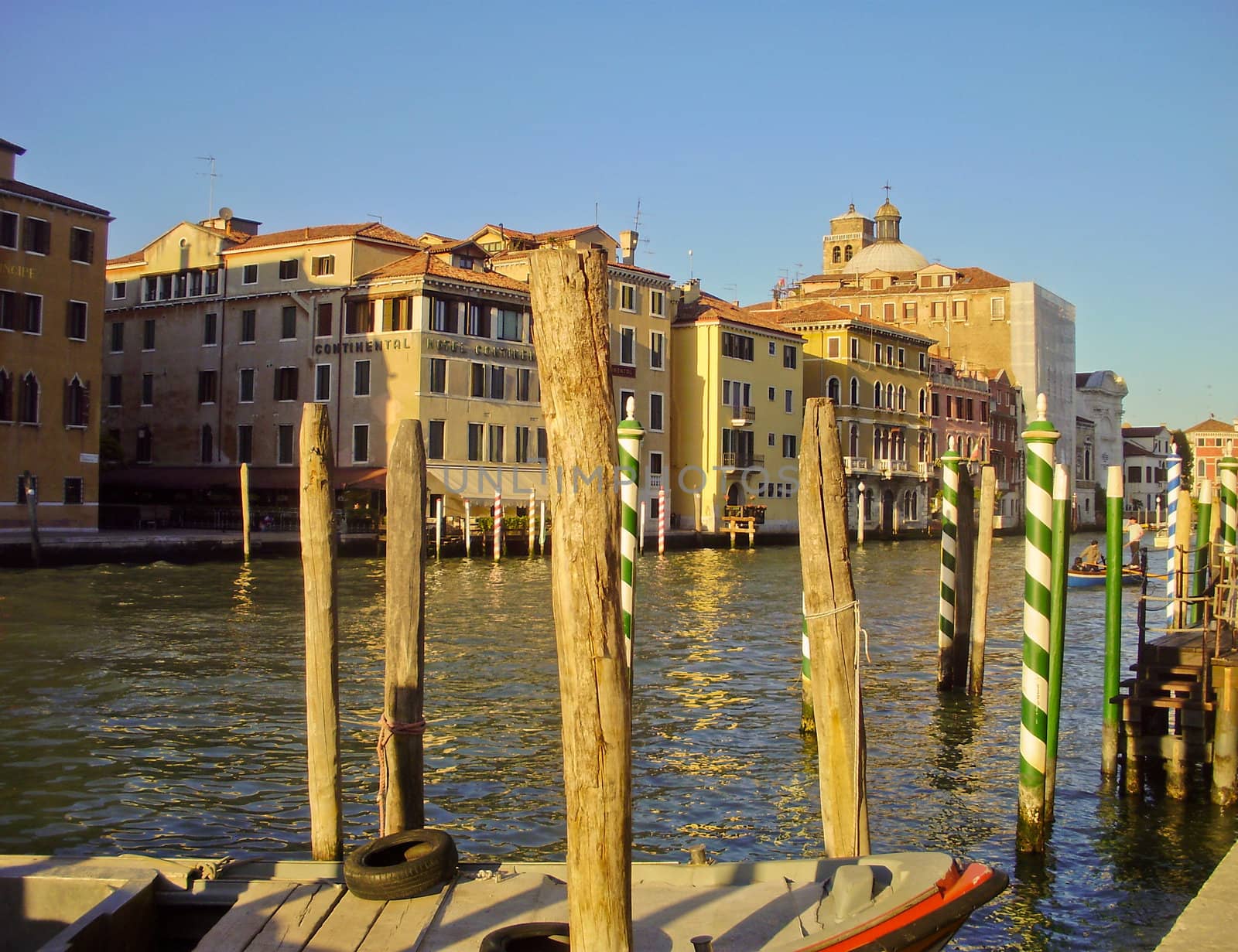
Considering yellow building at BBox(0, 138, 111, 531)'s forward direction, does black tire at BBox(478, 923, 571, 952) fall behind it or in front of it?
in front

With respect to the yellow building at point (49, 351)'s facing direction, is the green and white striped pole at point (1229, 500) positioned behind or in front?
in front

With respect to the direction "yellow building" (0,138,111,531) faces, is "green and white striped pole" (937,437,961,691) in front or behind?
in front

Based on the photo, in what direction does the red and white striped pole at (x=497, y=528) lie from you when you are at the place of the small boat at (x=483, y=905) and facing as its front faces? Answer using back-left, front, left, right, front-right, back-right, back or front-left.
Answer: left

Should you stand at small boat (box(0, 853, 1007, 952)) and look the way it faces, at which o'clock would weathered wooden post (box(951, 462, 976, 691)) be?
The weathered wooden post is roughly at 10 o'clock from the small boat.

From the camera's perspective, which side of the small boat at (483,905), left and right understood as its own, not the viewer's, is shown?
right

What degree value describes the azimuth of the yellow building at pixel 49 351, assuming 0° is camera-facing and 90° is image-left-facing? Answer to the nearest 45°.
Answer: approximately 315°

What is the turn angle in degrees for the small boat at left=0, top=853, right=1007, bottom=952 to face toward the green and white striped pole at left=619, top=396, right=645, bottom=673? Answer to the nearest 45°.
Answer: approximately 90° to its left

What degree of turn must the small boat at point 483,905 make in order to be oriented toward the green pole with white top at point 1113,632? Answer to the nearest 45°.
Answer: approximately 45° to its left

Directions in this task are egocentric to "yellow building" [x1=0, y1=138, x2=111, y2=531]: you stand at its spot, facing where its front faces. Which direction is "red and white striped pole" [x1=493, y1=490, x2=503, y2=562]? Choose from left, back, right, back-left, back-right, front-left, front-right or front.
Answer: front-left

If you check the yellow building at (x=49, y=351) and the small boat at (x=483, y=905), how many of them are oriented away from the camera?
0
